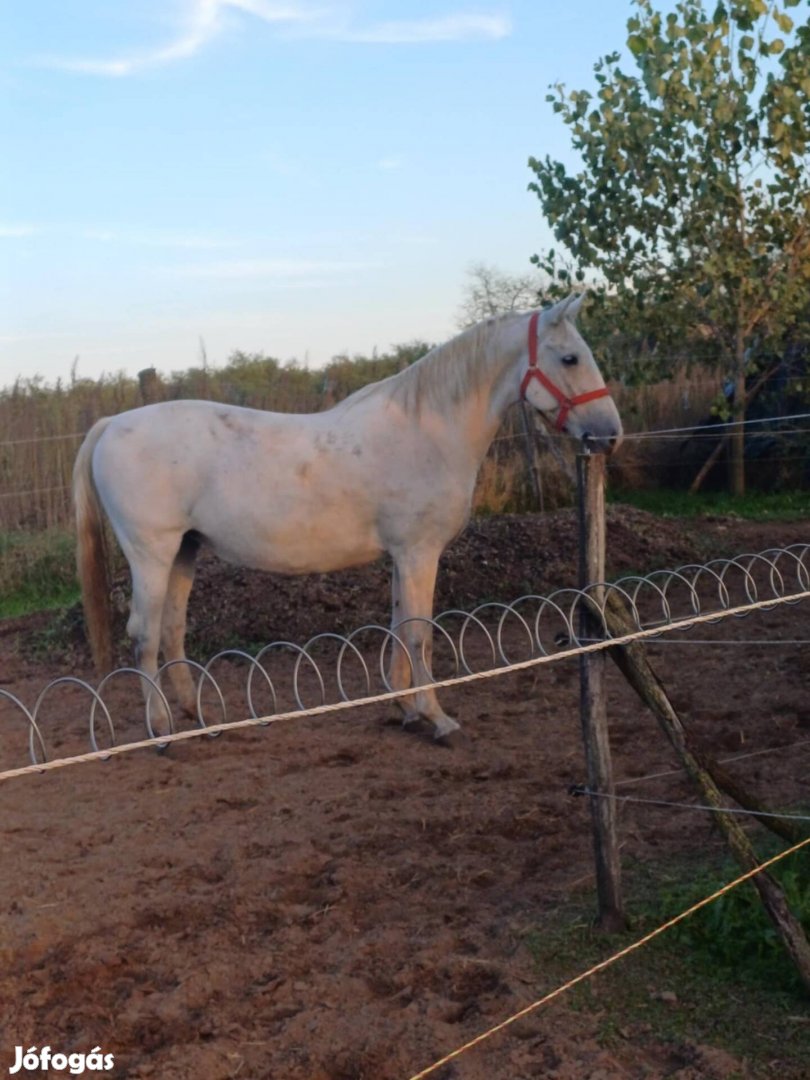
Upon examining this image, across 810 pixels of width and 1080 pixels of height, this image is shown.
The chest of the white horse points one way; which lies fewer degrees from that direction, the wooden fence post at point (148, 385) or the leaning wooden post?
the leaning wooden post

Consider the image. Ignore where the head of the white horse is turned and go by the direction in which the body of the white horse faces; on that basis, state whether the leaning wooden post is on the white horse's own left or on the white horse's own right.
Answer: on the white horse's own right

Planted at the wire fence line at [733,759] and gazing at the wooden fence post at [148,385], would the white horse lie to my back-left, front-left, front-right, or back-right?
front-left

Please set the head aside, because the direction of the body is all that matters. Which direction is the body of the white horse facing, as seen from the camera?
to the viewer's right

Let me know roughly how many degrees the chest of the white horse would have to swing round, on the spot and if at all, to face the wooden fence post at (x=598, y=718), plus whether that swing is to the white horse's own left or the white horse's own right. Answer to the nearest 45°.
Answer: approximately 90° to the white horse's own right

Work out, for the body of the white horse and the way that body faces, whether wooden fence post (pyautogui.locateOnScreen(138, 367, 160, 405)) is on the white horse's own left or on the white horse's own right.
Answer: on the white horse's own left

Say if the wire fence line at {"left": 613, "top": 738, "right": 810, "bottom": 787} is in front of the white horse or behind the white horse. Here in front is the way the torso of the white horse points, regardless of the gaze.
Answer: in front
